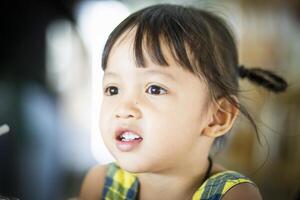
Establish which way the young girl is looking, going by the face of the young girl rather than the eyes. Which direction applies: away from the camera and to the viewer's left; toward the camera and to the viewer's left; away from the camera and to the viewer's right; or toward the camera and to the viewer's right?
toward the camera and to the viewer's left

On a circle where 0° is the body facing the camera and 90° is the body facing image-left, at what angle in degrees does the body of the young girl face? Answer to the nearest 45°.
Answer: approximately 45°
